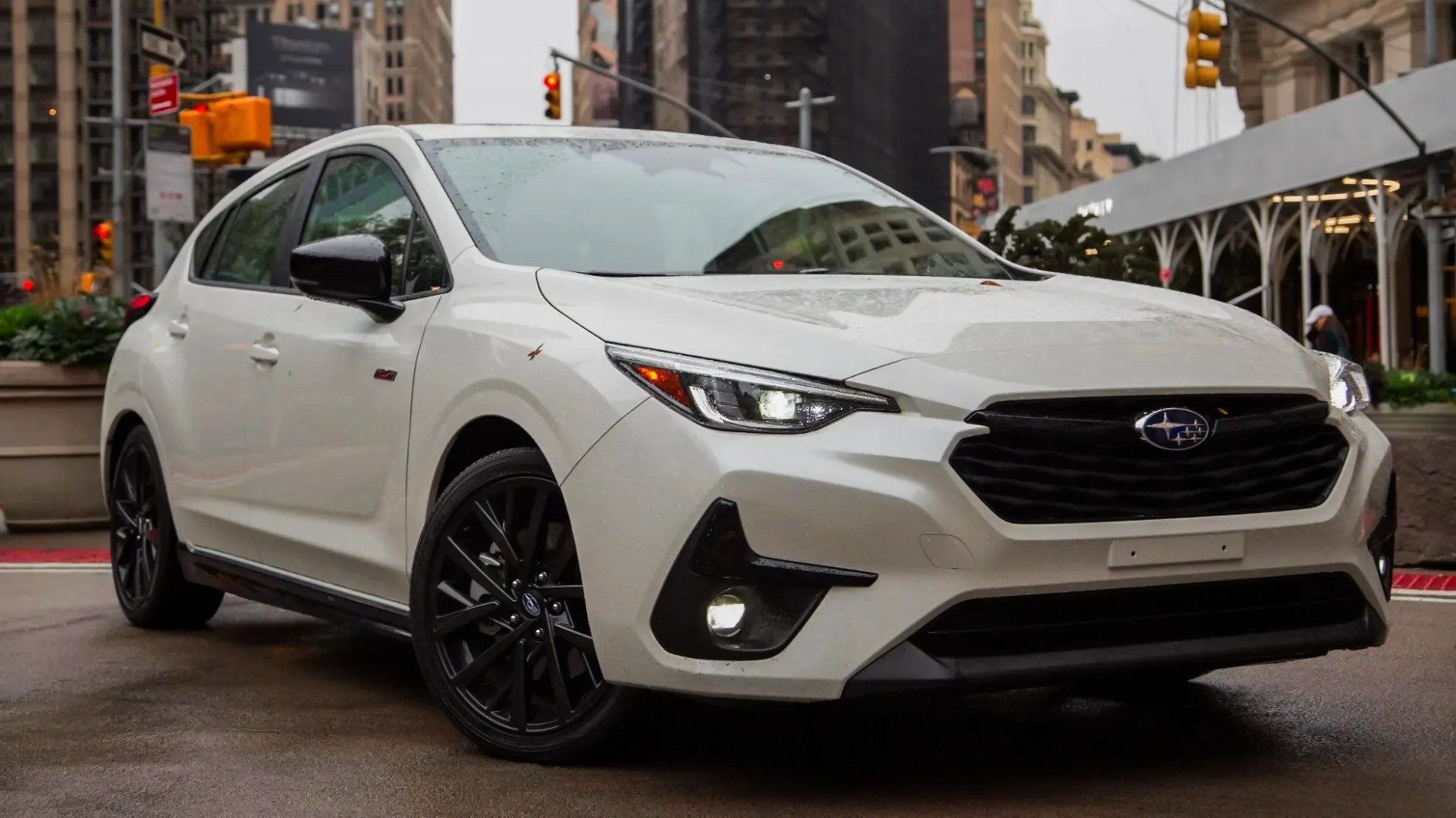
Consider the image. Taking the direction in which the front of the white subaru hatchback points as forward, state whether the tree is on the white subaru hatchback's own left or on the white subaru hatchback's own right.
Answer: on the white subaru hatchback's own left

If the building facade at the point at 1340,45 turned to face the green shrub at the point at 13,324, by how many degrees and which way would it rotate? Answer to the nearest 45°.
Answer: approximately 45° to its left

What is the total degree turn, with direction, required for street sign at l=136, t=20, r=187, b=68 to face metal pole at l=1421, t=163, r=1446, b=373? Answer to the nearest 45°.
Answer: approximately 45° to its left

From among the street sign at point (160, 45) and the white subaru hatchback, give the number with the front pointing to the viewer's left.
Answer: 0

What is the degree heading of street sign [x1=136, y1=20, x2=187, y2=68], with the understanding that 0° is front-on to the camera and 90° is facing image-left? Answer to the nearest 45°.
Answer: approximately 315°

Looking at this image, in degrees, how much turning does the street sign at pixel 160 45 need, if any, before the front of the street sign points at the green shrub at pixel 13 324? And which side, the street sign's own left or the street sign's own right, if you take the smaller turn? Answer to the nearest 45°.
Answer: approximately 45° to the street sign's own right

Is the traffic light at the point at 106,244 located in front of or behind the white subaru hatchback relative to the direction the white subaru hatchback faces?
behind

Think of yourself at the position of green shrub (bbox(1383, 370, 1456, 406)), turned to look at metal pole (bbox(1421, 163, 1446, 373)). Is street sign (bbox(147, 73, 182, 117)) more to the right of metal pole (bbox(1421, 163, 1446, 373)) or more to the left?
left

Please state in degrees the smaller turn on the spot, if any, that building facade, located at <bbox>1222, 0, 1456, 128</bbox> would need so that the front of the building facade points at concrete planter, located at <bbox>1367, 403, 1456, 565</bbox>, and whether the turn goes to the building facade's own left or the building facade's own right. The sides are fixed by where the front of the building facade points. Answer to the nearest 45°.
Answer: approximately 45° to the building facade's own left

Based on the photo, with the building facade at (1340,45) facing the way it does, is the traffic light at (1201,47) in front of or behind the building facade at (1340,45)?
in front

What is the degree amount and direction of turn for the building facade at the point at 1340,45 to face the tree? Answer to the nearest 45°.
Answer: approximately 45° to its left
